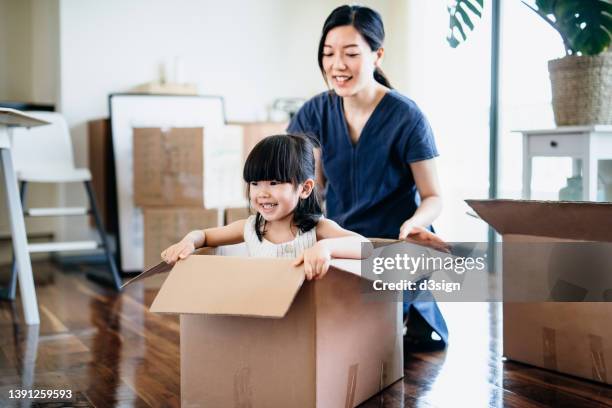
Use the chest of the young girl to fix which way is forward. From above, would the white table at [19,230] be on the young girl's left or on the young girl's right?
on the young girl's right

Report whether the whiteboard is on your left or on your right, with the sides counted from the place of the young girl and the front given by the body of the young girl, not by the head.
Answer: on your right

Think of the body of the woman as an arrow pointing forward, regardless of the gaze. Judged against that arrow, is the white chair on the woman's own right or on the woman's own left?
on the woman's own right

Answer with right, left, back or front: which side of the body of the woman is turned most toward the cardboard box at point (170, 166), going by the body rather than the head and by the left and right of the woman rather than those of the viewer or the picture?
right

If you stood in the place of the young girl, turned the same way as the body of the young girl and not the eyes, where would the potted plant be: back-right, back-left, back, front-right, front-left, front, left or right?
back

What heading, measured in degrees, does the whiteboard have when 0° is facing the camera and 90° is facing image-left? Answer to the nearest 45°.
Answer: approximately 0°

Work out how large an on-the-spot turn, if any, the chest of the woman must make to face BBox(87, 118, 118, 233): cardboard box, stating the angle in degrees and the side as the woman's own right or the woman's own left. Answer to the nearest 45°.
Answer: approximately 90° to the woman's own right
